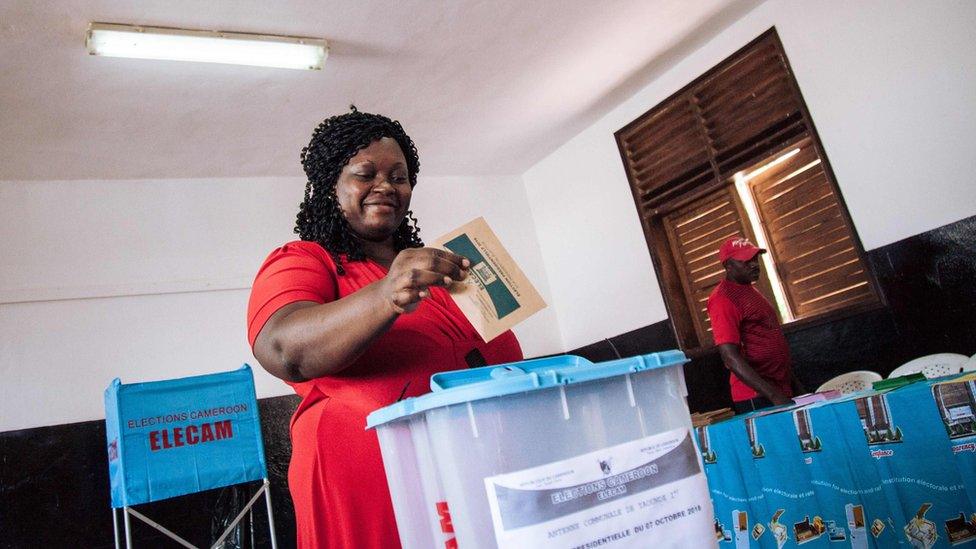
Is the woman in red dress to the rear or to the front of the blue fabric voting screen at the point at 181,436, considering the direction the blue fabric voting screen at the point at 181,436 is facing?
to the front

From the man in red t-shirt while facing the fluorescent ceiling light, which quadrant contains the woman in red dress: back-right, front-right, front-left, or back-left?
front-left

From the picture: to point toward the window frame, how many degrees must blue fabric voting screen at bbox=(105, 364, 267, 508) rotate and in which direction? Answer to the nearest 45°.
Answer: approximately 90° to its left

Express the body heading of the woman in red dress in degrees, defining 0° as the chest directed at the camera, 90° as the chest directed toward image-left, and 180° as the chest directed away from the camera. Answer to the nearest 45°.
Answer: approximately 315°

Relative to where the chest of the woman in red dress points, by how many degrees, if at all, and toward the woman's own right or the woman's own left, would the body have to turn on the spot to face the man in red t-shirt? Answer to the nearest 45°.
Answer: approximately 90° to the woman's own left

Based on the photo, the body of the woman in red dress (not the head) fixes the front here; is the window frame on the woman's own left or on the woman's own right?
on the woman's own left

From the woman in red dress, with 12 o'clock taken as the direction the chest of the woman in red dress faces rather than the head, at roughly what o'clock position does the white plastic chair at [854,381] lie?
The white plastic chair is roughly at 9 o'clock from the woman in red dress.

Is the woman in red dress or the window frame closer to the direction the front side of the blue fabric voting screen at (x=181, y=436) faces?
the woman in red dress

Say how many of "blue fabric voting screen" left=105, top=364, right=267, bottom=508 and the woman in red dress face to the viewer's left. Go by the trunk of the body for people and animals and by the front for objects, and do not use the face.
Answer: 0

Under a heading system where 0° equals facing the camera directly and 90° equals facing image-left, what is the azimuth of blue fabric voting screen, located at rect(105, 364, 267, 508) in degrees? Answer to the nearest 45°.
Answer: approximately 0°

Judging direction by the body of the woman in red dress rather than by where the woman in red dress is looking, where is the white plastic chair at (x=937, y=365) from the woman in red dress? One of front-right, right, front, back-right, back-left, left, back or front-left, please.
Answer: left

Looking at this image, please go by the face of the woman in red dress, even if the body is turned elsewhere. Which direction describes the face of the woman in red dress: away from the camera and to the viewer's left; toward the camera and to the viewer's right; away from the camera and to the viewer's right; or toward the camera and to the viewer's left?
toward the camera and to the viewer's right

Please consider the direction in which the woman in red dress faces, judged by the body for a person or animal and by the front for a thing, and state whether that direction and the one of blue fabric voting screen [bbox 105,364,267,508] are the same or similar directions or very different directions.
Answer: same or similar directions

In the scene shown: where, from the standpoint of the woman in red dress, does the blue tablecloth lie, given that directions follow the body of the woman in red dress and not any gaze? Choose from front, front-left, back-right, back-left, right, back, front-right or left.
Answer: left

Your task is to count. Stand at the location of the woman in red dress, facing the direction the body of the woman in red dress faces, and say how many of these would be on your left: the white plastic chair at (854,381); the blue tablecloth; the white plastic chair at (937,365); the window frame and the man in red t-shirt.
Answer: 5
